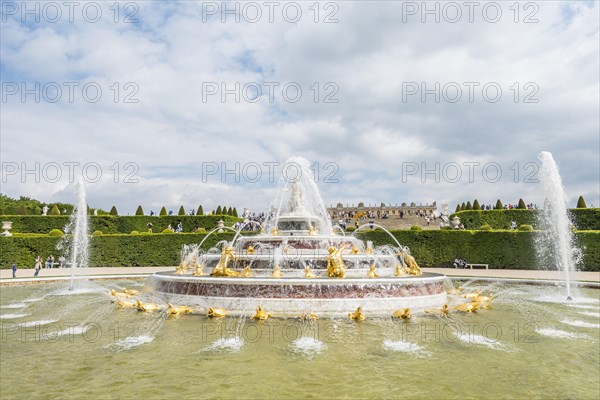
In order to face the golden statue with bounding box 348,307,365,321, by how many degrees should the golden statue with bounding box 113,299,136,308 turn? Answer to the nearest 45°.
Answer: approximately 135° to its left

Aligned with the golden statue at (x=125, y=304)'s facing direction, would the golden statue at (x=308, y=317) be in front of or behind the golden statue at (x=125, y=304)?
behind

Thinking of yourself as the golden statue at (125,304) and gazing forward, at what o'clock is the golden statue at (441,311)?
the golden statue at (441,311) is roughly at 7 o'clock from the golden statue at (125,304).

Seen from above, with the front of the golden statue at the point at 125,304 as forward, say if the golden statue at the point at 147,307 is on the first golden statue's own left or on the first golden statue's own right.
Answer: on the first golden statue's own left

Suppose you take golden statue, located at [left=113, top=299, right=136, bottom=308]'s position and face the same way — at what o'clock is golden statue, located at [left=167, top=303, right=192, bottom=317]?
golden statue, located at [left=167, top=303, right=192, bottom=317] is roughly at 8 o'clock from golden statue, located at [left=113, top=299, right=136, bottom=308].

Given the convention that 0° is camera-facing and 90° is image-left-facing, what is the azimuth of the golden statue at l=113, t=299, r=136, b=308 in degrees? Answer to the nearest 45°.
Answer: approximately 90°

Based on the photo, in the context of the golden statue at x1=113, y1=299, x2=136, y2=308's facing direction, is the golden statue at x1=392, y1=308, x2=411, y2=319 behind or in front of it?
behind
